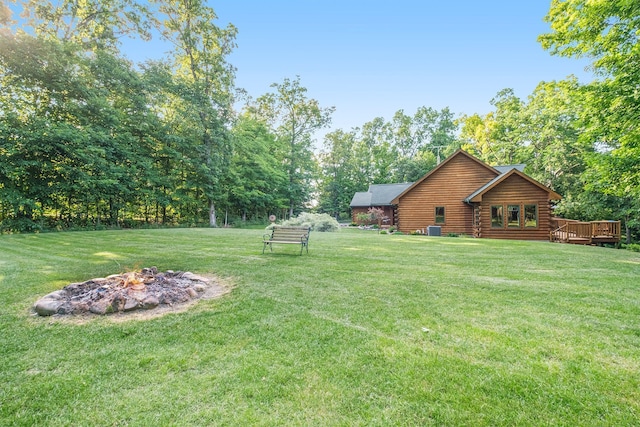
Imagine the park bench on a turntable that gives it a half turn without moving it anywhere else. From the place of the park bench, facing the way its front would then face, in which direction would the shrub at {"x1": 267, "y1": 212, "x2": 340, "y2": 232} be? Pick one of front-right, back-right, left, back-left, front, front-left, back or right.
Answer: front-left

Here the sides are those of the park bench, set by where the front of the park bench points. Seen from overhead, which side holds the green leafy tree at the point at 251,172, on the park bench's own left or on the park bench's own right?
on the park bench's own right

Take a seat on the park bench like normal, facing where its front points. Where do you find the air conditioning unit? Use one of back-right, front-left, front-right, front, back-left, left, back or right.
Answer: back

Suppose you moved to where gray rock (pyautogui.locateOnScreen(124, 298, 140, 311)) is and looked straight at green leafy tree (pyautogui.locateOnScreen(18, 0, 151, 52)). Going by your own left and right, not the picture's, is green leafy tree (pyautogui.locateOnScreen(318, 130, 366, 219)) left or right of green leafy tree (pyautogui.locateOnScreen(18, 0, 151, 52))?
right

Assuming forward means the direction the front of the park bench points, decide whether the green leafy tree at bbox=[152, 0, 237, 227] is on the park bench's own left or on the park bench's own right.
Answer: on the park bench's own right

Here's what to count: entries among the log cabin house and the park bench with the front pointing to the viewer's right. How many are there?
0
